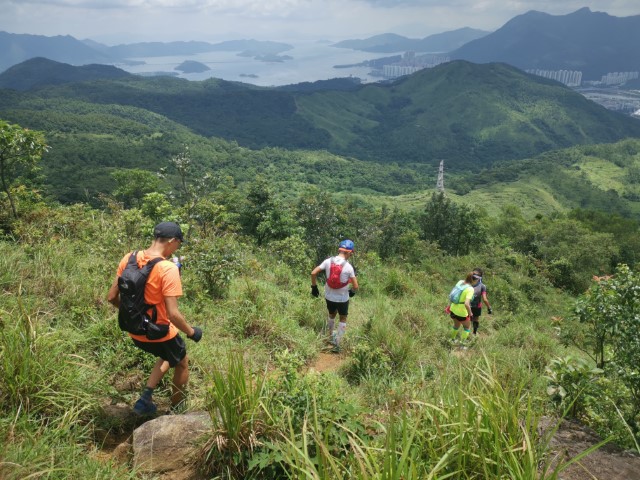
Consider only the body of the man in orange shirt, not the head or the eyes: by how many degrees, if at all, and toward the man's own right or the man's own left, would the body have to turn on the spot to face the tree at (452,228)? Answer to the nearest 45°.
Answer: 0° — they already face it

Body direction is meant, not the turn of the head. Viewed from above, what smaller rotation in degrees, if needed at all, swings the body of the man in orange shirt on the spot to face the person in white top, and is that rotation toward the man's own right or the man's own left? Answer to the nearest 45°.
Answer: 0° — they already face them

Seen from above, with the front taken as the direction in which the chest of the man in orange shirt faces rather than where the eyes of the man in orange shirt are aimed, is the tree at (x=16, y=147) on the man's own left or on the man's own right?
on the man's own left

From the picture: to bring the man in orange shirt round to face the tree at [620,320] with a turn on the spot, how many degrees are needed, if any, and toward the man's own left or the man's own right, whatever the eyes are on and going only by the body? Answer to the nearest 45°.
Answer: approximately 45° to the man's own right

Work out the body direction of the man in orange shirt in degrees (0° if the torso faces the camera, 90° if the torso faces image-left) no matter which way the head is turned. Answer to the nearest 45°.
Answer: approximately 225°

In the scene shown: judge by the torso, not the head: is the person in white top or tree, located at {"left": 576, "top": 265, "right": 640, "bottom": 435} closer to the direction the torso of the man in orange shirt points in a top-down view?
the person in white top

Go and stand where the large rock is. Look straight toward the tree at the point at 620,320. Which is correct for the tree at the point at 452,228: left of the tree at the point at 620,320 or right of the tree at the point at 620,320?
left

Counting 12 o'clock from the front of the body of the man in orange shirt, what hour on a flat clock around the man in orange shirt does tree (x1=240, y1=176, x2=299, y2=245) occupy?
The tree is roughly at 11 o'clock from the man in orange shirt.
